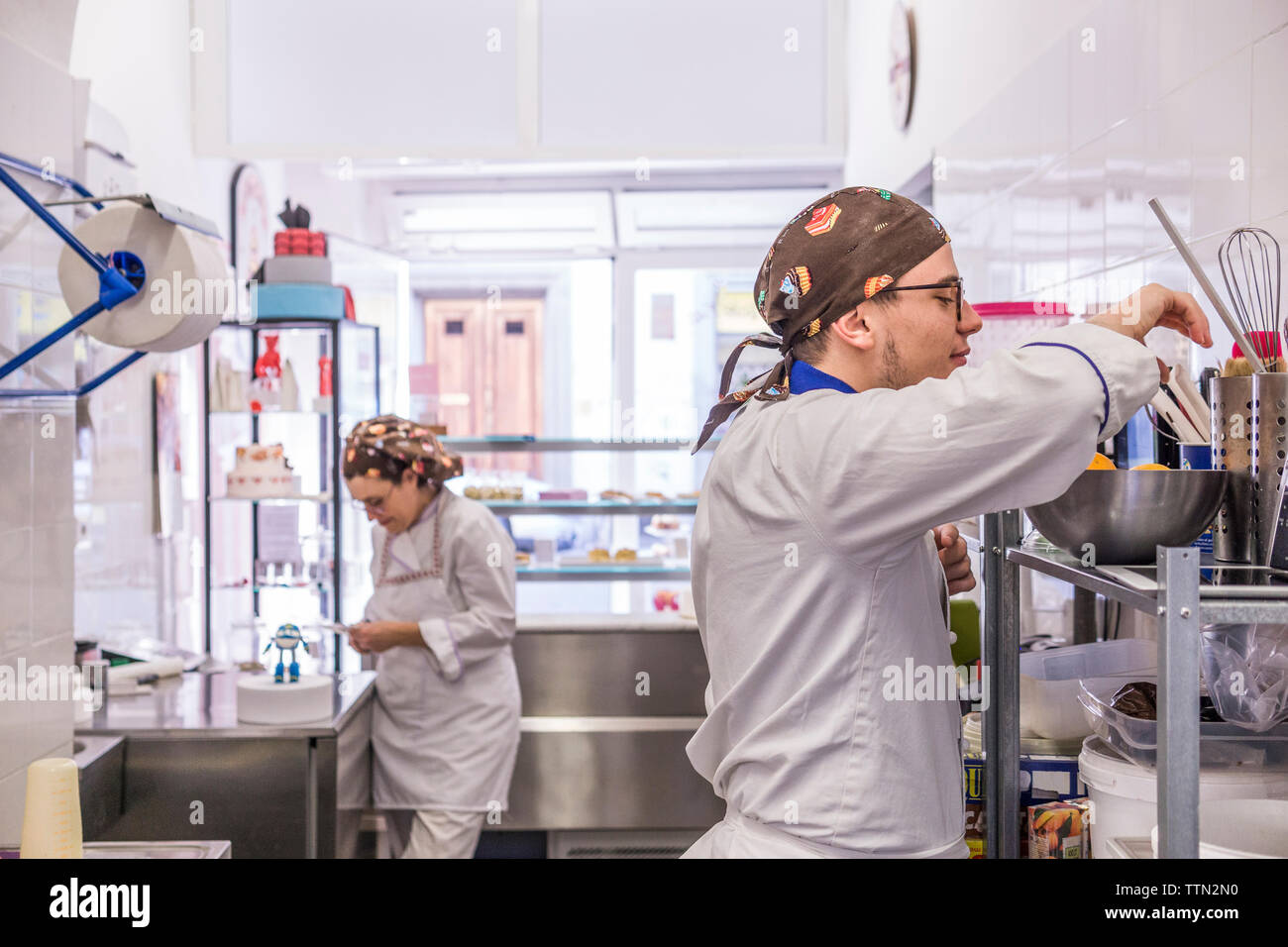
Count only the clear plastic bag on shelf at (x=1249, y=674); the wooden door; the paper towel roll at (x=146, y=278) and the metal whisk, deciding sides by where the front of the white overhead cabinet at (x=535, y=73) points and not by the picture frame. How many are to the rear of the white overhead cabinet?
1

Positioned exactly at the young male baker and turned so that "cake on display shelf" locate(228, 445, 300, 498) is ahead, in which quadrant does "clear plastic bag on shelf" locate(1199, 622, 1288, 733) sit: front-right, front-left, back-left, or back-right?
back-right

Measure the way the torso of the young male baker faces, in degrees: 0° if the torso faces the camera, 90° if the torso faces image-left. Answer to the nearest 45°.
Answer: approximately 270°

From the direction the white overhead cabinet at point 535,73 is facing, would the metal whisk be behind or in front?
in front

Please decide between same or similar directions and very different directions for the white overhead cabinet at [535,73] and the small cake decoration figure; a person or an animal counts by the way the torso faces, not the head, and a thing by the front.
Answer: same or similar directions

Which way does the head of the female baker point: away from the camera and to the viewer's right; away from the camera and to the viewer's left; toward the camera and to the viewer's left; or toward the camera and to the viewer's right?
toward the camera and to the viewer's left

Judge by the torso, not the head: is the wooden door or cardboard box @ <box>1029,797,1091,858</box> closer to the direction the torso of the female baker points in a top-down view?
the cardboard box

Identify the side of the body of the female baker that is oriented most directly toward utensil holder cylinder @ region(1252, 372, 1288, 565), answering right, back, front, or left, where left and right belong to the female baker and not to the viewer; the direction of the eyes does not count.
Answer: left

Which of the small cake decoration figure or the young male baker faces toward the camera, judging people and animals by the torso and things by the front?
the small cake decoration figure

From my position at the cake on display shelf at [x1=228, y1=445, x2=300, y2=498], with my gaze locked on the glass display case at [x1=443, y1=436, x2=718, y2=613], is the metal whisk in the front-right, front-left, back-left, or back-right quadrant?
front-right

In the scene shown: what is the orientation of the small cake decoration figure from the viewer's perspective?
toward the camera

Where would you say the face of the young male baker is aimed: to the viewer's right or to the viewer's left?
to the viewer's right

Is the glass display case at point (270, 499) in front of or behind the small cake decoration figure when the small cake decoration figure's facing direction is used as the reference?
behind

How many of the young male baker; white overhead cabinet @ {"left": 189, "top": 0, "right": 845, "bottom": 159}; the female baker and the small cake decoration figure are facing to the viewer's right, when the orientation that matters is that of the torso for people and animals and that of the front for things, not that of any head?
1

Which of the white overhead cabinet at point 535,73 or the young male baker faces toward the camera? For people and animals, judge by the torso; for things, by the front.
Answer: the white overhead cabinet

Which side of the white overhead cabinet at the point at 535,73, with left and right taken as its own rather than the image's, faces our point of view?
front

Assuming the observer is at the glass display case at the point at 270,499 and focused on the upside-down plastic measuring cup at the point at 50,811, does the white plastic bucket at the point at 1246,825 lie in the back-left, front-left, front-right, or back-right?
front-left

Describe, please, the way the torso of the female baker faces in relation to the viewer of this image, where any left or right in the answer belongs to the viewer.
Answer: facing the viewer and to the left of the viewer

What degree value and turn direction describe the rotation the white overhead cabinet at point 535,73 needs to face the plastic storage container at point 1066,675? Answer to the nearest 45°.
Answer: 0° — it already faces it
